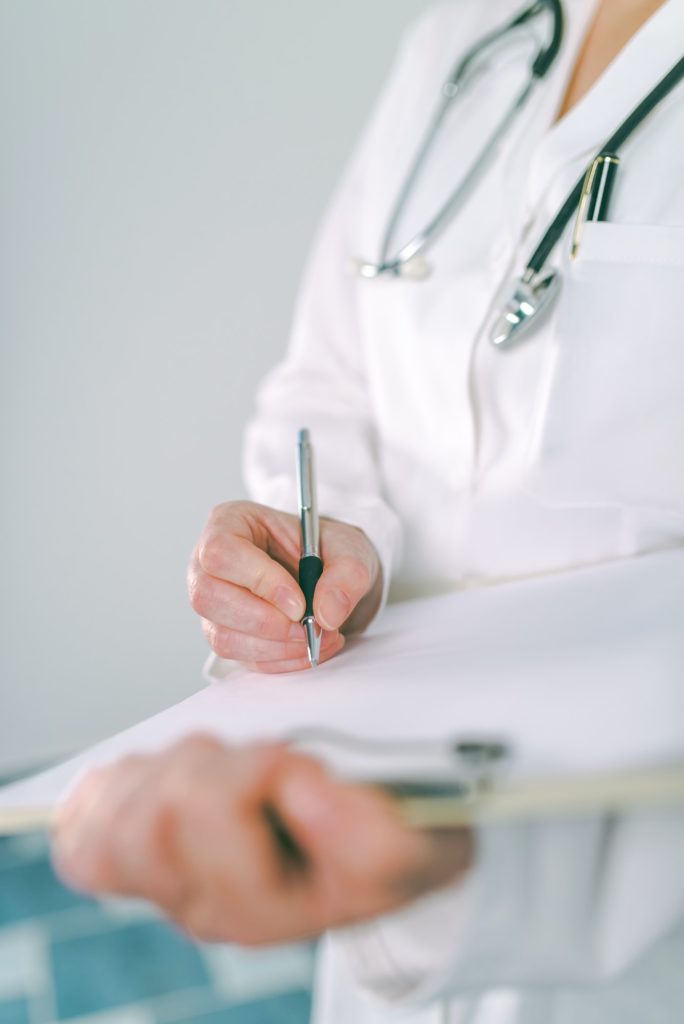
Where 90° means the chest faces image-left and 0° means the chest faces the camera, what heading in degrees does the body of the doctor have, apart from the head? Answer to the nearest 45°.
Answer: approximately 45°
